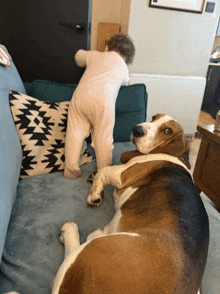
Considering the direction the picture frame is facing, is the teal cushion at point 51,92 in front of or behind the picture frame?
in front

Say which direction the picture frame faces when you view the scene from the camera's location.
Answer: facing the viewer

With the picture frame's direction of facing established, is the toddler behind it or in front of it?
in front

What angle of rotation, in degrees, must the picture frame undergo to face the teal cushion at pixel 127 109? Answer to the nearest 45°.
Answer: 0° — it already faces it

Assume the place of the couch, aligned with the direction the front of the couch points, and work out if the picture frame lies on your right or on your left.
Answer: on your left
